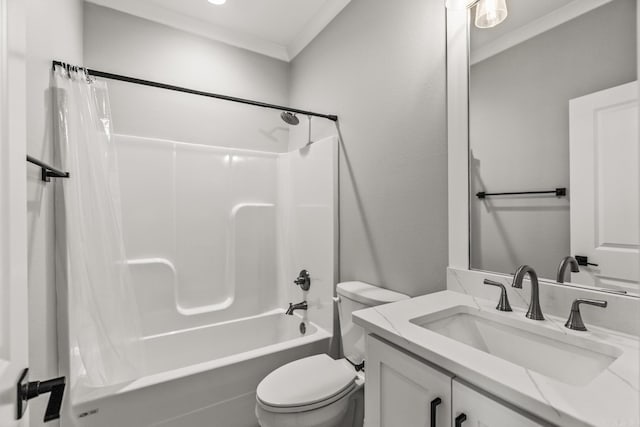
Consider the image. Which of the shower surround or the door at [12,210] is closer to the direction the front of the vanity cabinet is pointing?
the door

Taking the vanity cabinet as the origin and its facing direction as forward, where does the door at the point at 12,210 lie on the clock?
The door is roughly at 12 o'clock from the vanity cabinet.

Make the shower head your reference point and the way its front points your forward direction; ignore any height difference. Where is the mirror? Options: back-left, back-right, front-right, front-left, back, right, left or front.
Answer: left

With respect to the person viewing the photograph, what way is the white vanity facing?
facing the viewer and to the left of the viewer

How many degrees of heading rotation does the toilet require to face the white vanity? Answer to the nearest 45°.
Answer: approximately 90° to its left

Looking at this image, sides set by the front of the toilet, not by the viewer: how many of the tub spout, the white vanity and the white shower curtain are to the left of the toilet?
1

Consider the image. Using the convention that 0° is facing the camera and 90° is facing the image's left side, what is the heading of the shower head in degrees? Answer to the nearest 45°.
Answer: approximately 45°

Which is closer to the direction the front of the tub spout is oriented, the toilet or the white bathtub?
the white bathtub

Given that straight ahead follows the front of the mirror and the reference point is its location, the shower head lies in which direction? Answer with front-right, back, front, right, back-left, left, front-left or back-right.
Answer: front-right
